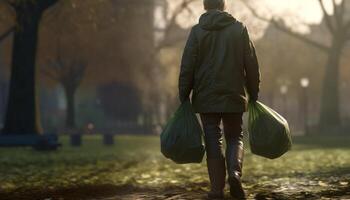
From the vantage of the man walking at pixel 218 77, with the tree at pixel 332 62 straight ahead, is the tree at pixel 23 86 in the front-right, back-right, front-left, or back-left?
front-left

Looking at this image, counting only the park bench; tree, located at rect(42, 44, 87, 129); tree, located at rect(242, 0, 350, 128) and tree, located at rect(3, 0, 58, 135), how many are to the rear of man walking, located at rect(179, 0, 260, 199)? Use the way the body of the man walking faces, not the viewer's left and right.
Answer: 0

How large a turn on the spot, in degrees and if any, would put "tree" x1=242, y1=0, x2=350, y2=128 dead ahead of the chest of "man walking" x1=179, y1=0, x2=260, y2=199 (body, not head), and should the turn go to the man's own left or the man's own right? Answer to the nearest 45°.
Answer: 0° — they already face it

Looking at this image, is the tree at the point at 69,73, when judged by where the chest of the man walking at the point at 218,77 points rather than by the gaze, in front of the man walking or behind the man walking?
in front

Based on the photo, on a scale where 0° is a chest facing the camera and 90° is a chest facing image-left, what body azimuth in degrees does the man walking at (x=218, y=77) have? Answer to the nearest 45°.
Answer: approximately 180°

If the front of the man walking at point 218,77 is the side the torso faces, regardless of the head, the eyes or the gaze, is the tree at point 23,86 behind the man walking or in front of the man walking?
in front

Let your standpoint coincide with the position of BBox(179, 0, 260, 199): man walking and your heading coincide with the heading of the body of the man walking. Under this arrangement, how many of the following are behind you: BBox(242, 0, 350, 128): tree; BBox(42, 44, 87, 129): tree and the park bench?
0
